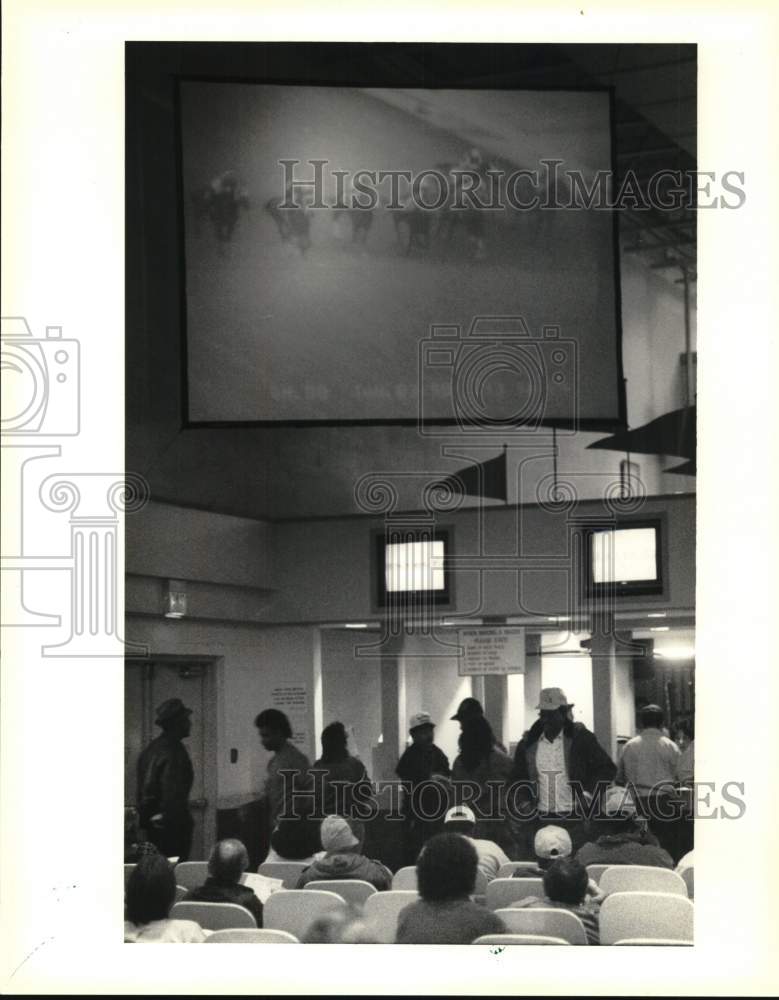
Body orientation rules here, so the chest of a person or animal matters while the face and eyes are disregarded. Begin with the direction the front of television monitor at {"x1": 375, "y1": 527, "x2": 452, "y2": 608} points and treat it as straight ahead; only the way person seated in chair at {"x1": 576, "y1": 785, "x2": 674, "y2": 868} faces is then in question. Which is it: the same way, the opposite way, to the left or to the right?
the opposite way

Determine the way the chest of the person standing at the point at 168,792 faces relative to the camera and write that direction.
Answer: to the viewer's right

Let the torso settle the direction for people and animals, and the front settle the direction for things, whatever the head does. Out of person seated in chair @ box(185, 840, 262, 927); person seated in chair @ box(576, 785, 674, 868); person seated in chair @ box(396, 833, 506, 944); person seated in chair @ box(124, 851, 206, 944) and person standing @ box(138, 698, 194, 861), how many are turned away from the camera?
4

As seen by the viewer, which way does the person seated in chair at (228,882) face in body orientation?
away from the camera

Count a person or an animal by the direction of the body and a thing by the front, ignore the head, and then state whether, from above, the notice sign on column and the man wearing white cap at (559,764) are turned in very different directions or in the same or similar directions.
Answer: same or similar directions

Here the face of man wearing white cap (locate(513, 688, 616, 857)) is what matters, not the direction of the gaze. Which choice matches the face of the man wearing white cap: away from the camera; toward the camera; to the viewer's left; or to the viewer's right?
toward the camera

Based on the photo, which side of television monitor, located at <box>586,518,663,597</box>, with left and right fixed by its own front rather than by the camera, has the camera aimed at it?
front

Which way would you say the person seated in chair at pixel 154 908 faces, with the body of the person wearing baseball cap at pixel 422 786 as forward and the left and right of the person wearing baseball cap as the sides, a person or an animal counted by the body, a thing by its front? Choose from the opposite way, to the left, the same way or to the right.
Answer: the opposite way

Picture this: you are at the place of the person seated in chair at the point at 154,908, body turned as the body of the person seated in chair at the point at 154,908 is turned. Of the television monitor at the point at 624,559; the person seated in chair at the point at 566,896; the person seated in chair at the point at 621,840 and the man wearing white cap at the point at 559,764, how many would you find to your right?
4

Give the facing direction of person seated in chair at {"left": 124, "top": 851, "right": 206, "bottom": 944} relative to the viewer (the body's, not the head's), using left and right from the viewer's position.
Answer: facing away from the viewer

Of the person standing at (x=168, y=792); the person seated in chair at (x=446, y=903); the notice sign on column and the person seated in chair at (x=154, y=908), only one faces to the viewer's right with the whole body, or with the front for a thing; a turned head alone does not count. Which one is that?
the person standing

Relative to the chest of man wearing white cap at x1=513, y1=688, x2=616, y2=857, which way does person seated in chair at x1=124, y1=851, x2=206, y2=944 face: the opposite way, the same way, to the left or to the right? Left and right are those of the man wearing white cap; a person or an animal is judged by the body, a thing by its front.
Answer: the opposite way
